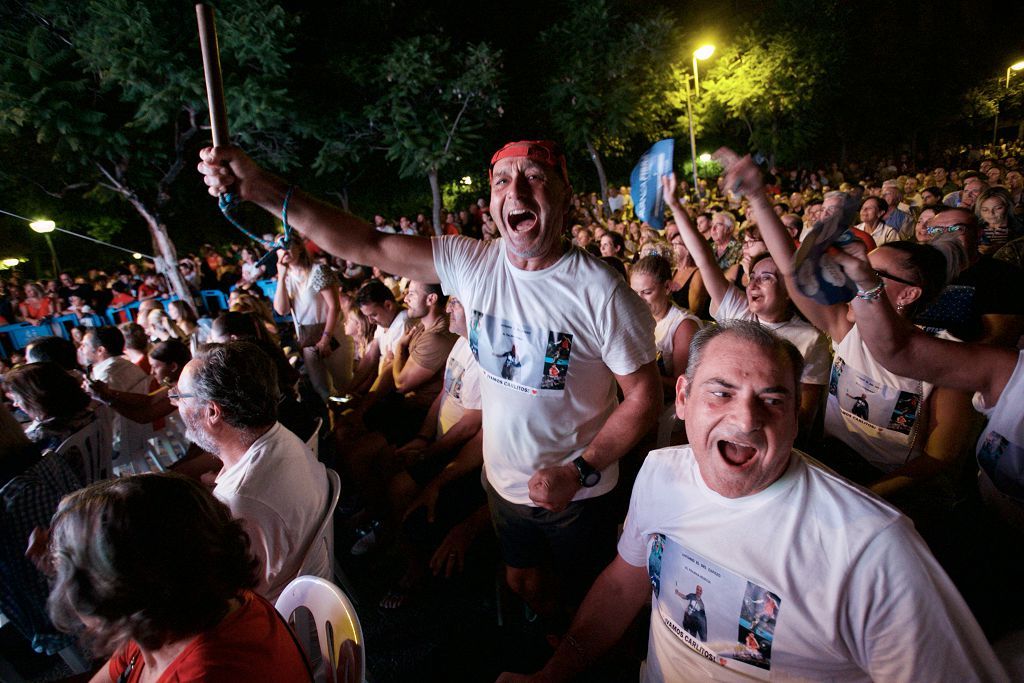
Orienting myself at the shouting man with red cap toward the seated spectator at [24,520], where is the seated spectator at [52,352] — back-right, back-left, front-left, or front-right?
front-right

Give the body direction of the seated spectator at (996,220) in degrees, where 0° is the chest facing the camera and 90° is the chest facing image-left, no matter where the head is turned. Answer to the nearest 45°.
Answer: approximately 45°

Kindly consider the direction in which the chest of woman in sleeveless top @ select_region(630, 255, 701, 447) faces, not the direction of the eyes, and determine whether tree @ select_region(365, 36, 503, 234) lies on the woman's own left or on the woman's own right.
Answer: on the woman's own right

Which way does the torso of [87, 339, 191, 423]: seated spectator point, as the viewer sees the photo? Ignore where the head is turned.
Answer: to the viewer's left

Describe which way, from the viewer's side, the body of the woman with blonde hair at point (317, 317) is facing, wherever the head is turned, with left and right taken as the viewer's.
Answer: facing the viewer and to the left of the viewer

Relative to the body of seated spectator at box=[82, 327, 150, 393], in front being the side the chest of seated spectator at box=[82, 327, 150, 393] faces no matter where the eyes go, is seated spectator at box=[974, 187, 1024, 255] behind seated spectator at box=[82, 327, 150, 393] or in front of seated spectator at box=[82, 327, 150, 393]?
behind

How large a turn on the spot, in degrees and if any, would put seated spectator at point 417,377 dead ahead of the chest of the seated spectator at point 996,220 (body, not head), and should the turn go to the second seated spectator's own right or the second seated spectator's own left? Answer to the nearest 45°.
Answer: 0° — they already face them

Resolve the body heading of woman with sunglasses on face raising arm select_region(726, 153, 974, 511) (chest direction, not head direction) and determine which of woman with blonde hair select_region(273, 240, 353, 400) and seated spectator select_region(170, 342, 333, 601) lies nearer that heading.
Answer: the seated spectator

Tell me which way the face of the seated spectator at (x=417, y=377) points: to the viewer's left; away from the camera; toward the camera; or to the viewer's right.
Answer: to the viewer's left

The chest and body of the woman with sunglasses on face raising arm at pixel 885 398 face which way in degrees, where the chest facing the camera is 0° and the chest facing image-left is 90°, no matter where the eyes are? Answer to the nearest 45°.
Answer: approximately 45°

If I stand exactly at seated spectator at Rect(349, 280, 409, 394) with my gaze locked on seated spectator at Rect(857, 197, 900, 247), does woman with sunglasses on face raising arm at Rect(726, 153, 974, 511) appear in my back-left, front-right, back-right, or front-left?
front-right

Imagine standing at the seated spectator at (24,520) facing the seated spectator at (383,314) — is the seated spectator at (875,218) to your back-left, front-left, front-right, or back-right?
front-right

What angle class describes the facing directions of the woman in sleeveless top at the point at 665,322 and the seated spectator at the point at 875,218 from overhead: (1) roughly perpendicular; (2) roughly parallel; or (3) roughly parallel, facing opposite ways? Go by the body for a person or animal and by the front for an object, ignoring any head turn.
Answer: roughly parallel
